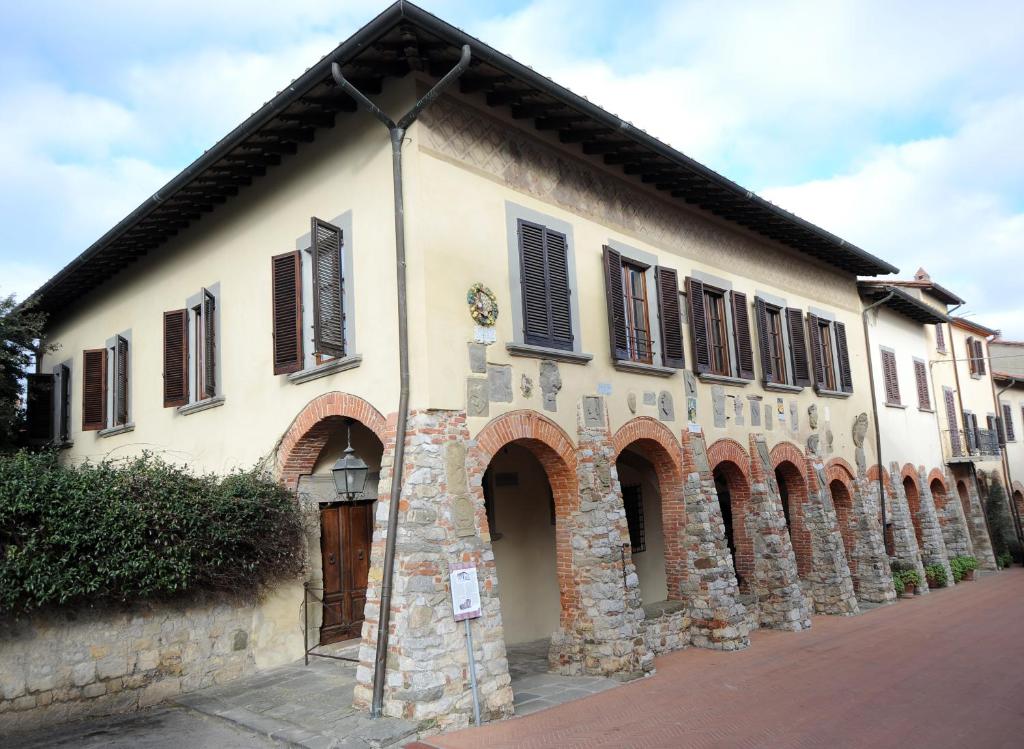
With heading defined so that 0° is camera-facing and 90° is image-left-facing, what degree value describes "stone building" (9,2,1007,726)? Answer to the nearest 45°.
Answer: approximately 315°

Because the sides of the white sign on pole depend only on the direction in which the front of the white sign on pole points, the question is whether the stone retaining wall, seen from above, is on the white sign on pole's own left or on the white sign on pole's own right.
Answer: on the white sign on pole's own right

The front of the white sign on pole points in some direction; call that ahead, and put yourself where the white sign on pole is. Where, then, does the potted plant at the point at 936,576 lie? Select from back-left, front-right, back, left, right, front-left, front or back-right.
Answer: back-left

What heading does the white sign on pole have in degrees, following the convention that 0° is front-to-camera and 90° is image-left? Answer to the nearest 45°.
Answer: approximately 0°

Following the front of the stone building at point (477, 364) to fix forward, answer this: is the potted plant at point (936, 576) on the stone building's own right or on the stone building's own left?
on the stone building's own left

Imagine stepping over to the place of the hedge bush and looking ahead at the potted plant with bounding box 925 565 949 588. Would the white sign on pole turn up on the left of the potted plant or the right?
right

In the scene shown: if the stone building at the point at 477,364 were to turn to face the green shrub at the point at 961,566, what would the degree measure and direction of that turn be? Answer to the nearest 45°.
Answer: approximately 90° to its left
